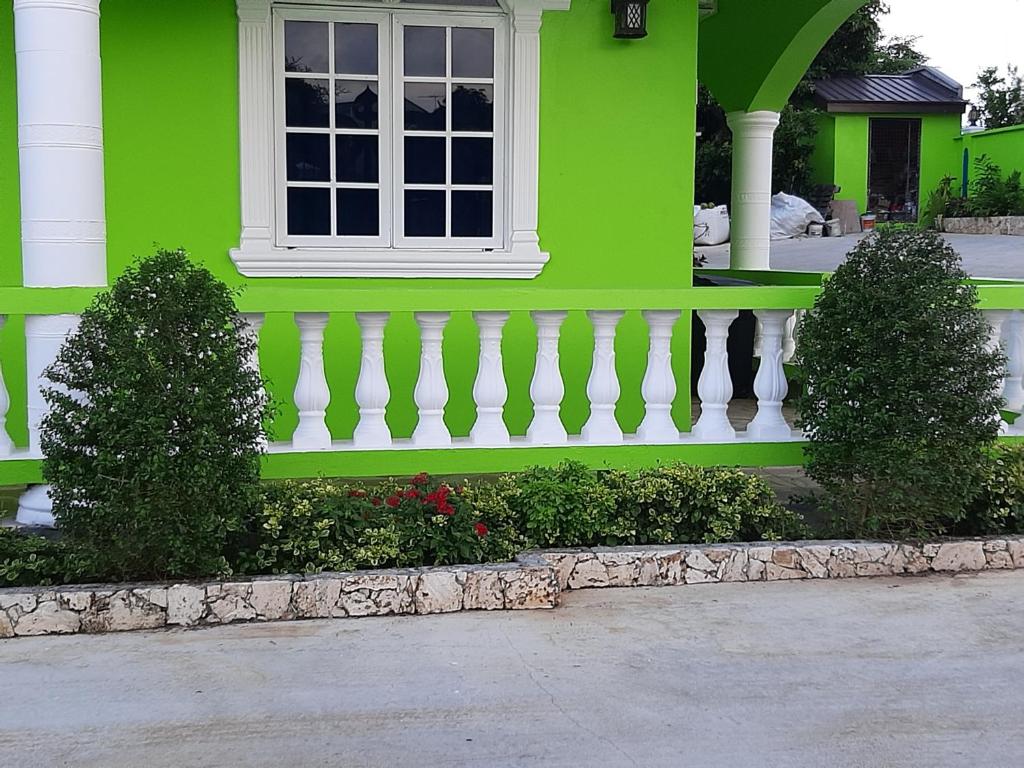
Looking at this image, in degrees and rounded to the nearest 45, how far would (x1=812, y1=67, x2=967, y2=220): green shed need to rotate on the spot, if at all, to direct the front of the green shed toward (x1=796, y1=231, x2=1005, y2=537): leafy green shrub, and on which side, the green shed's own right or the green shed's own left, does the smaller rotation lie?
0° — it already faces it

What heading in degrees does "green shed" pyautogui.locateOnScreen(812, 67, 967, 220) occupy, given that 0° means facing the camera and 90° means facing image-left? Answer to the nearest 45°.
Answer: approximately 0°

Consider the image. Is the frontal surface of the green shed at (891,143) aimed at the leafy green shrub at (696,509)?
yes

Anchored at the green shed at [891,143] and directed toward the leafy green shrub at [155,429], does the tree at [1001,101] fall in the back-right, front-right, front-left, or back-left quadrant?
back-left

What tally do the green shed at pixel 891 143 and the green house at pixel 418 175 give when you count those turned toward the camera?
2

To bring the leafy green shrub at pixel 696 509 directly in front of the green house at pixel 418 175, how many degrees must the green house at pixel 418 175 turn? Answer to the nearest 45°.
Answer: approximately 45° to its left

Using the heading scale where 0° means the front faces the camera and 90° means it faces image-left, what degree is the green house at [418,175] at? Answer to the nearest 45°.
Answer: approximately 0°
